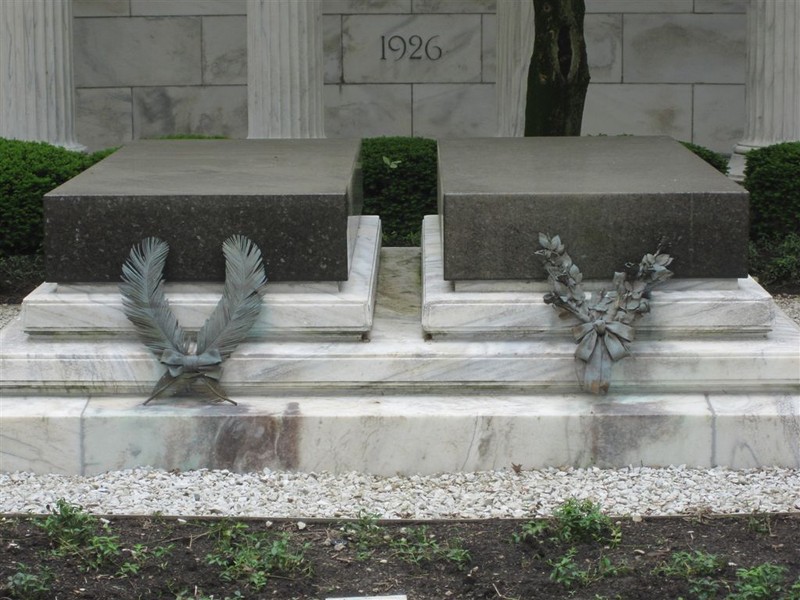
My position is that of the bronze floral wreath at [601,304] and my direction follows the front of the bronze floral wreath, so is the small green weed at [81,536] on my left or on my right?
on my right

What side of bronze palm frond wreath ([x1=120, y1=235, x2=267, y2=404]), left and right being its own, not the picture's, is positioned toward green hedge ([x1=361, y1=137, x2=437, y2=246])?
back

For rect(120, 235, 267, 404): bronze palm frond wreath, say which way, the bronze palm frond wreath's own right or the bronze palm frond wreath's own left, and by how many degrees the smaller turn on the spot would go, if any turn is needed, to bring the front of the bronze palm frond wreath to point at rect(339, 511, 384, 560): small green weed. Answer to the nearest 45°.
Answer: approximately 45° to the bronze palm frond wreath's own left

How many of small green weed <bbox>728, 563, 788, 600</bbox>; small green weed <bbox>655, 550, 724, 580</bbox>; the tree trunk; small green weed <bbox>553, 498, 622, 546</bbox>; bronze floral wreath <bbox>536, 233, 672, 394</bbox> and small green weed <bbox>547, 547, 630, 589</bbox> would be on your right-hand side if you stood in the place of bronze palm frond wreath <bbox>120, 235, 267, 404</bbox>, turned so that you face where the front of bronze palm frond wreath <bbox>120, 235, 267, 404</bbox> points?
0

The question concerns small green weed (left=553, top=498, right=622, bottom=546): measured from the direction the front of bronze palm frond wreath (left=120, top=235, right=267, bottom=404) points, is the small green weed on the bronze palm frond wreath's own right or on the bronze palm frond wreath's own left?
on the bronze palm frond wreath's own left

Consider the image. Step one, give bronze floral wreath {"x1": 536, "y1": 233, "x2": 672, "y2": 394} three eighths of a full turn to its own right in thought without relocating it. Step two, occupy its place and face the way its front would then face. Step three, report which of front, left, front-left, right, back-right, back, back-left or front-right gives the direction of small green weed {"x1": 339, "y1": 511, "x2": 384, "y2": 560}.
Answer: left

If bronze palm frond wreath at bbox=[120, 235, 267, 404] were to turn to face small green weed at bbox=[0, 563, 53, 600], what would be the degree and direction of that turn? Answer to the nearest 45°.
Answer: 0° — it already faces it

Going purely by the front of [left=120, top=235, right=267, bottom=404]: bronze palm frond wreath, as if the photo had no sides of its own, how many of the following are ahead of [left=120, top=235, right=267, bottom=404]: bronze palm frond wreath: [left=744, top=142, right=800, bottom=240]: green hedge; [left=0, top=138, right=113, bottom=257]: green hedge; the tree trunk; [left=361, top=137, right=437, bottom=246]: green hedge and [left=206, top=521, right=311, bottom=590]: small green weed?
1

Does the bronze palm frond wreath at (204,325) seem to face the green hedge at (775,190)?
no

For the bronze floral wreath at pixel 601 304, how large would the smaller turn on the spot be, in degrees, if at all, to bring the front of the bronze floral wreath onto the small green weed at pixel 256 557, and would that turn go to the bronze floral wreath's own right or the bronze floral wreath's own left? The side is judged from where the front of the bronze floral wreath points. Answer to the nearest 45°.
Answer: approximately 45° to the bronze floral wreath's own right

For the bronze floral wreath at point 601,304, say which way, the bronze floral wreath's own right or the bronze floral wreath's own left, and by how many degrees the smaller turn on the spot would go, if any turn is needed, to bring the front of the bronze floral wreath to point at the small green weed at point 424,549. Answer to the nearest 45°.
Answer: approximately 45° to the bronze floral wreath's own right

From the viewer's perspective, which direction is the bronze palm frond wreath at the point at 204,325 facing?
toward the camera

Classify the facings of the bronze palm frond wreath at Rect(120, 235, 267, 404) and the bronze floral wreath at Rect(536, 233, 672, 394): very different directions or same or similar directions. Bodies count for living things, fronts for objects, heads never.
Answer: same or similar directions

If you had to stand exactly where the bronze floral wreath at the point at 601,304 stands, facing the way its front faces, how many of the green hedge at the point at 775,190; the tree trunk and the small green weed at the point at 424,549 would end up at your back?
2

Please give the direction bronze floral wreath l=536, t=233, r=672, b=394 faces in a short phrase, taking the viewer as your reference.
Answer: facing the viewer

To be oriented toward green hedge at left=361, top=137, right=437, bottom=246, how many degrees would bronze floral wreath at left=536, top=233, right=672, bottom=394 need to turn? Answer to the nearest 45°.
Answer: approximately 180°

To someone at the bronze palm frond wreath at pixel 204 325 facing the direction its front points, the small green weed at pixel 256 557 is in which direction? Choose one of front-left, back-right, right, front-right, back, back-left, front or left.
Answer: front

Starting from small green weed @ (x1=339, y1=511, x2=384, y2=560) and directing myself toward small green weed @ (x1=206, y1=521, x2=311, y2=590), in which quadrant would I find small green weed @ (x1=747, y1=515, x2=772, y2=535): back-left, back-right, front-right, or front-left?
back-left

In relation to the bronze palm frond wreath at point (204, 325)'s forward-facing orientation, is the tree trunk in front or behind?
behind

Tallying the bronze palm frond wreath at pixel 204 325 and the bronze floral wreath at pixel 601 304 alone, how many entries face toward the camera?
2
